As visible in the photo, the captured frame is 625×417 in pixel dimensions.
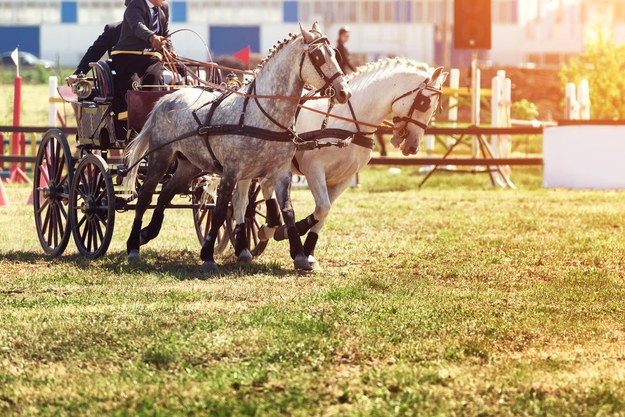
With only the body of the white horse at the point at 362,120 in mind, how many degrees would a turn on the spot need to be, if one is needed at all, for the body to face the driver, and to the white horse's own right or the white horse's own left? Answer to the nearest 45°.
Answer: approximately 135° to the white horse's own right

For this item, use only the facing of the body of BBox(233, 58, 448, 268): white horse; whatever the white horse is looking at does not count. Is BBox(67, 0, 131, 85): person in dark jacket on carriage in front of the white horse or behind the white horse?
behind

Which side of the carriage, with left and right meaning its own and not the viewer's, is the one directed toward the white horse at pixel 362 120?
front

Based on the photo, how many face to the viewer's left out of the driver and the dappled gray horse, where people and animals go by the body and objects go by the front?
0

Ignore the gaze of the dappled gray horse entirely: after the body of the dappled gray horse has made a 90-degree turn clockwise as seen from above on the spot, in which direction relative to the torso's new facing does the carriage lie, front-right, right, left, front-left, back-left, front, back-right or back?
right

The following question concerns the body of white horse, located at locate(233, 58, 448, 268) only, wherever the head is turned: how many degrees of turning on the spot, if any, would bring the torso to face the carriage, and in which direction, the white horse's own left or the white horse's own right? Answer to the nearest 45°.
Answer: approximately 135° to the white horse's own right

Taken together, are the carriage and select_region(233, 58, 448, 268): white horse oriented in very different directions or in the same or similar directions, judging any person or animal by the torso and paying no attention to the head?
same or similar directions

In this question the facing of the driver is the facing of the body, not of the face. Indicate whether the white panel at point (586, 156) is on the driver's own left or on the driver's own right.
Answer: on the driver's own left

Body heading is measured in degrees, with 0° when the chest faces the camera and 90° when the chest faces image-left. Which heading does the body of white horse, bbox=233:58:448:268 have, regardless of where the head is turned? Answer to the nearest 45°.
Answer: approximately 315°

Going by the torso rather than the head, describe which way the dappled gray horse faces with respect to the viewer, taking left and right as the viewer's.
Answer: facing the viewer and to the right of the viewer

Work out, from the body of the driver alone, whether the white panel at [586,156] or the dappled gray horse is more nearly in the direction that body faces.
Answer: the dappled gray horse

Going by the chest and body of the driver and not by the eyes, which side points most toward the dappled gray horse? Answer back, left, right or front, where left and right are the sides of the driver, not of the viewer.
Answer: front
